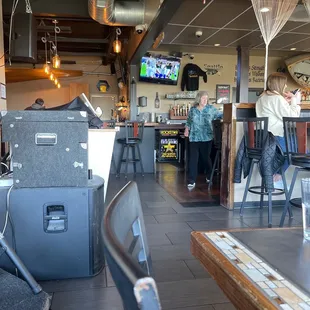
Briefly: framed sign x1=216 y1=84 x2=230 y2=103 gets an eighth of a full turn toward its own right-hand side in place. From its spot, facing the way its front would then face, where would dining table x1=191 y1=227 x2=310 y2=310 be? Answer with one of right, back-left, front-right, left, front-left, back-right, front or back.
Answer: front-left

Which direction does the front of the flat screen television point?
toward the camera

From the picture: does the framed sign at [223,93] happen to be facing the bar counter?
yes

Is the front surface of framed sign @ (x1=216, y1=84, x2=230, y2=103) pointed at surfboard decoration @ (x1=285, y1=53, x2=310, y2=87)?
no

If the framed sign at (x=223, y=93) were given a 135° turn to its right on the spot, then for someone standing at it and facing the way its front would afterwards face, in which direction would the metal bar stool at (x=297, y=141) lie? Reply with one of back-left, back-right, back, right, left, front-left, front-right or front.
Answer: back-left

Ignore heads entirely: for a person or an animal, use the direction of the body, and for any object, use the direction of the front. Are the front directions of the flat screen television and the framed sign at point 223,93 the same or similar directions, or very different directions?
same or similar directions

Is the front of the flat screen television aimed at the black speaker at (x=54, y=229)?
yes

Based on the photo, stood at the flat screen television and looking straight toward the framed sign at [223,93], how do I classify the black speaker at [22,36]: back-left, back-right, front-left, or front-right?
back-right

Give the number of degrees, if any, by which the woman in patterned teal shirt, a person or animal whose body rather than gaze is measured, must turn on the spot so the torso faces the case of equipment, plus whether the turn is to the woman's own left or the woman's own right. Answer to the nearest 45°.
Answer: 0° — they already face it

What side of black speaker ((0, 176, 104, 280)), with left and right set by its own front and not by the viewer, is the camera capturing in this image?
right

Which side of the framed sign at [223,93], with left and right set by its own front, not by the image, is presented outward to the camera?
front
